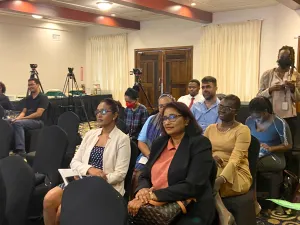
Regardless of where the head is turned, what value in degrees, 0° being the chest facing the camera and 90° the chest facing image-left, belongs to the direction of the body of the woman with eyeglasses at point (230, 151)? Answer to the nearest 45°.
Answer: approximately 45°

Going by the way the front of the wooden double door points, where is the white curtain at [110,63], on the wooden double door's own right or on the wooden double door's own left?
on the wooden double door's own right

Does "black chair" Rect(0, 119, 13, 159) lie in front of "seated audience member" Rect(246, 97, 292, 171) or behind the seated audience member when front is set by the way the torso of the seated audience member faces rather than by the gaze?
in front

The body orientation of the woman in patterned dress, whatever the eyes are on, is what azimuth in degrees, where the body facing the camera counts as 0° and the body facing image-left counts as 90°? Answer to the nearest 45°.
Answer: approximately 45°

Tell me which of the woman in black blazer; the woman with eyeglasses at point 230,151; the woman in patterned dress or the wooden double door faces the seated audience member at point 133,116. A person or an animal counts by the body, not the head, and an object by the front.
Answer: the wooden double door

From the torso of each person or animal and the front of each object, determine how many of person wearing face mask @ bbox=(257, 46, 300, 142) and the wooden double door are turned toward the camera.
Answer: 2

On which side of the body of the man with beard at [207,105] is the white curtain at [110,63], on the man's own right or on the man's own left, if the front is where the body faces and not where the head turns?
on the man's own right

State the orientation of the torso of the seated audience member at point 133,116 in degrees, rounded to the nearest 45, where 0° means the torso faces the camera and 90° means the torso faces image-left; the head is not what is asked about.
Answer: approximately 45°

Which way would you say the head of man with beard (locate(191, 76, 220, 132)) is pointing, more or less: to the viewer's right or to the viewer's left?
to the viewer's left

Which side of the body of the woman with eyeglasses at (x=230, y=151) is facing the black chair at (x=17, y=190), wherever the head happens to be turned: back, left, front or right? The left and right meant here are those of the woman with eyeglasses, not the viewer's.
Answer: front
